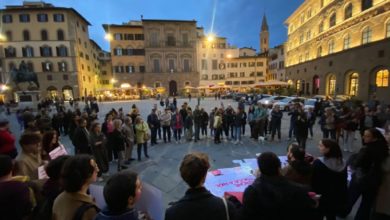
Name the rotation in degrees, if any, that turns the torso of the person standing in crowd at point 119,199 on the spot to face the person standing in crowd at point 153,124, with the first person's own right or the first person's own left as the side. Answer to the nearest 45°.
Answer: approximately 45° to the first person's own left

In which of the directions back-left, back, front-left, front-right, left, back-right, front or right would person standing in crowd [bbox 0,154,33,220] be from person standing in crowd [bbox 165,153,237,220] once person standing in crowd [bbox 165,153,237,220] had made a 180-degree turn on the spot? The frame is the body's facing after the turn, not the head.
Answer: right

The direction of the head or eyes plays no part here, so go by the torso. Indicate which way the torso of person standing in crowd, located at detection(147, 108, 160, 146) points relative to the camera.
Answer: toward the camera

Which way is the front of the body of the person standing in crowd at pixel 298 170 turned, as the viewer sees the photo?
to the viewer's left

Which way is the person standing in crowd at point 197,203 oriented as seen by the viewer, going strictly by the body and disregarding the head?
away from the camera

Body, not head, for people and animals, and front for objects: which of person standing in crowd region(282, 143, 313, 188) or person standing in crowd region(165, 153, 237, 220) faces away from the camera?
person standing in crowd region(165, 153, 237, 220)

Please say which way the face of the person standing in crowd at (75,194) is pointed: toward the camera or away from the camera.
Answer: away from the camera

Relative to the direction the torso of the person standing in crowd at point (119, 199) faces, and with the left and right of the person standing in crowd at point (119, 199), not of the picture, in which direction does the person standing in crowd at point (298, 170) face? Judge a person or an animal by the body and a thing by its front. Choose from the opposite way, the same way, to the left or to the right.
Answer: to the left

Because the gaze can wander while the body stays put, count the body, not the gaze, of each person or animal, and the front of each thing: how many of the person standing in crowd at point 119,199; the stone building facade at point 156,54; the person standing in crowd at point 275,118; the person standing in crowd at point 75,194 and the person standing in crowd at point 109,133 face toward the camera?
2

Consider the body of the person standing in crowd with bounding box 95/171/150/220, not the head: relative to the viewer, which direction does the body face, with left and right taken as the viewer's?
facing away from the viewer and to the right of the viewer

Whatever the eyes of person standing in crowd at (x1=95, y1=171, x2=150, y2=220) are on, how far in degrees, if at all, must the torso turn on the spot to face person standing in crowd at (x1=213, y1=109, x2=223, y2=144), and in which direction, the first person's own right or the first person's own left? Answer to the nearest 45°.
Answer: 0° — they already face them

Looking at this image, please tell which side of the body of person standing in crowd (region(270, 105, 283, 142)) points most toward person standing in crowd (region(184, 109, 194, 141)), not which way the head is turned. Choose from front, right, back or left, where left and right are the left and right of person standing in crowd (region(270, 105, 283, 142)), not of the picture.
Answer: right

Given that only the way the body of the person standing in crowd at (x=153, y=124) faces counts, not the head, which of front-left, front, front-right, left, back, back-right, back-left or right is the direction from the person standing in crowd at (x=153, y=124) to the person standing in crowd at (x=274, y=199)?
front

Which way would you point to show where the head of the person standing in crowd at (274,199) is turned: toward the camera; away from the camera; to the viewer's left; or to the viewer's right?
away from the camera
